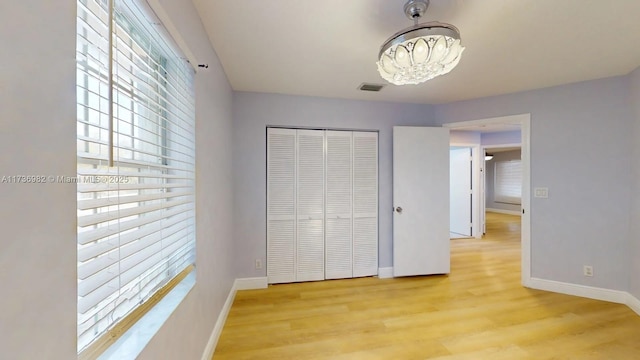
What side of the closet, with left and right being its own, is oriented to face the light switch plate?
left

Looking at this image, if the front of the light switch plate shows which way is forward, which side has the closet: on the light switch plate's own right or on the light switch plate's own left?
on the light switch plate's own right

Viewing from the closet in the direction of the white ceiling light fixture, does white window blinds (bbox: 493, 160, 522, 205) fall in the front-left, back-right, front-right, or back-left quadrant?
back-left

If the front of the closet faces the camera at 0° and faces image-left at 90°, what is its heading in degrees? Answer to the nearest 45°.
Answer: approximately 0°

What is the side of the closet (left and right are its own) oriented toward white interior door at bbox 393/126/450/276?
left

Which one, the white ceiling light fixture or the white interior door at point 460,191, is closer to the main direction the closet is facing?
the white ceiling light fixture

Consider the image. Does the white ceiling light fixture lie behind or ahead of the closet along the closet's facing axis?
ahead
